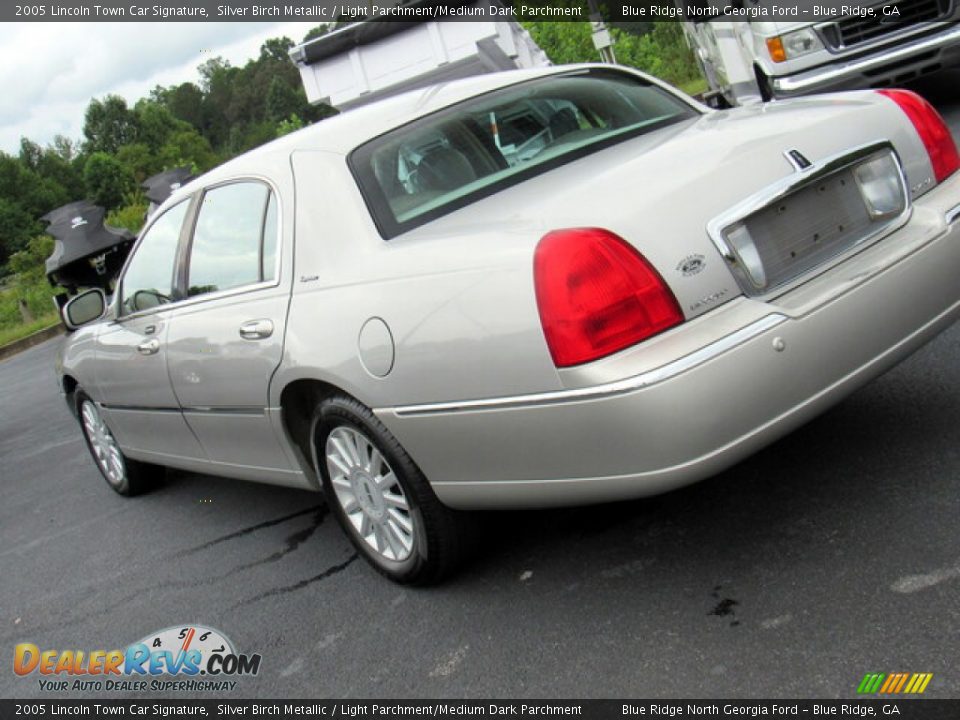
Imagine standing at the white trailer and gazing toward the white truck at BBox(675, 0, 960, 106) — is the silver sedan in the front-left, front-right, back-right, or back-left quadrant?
front-right

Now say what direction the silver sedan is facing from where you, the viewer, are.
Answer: facing away from the viewer and to the left of the viewer

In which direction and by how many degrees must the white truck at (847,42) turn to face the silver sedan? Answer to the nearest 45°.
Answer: approximately 45° to its right

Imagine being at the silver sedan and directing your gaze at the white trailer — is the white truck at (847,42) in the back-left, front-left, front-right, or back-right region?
front-right

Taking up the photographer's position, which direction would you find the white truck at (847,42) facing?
facing the viewer and to the right of the viewer

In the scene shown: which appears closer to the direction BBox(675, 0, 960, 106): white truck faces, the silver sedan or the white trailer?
the silver sedan

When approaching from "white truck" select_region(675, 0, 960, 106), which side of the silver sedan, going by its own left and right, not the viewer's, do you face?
right

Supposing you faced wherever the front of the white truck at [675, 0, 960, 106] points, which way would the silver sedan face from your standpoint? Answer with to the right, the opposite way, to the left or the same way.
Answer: the opposite way
